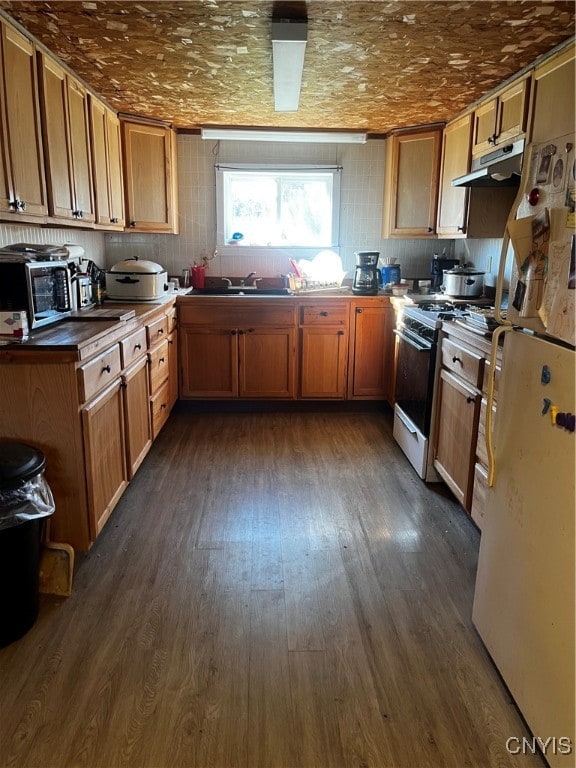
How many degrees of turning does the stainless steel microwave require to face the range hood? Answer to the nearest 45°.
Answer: approximately 45° to its left

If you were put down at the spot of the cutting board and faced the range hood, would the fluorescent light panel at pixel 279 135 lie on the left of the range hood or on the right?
left

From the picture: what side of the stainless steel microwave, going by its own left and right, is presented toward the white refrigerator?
front

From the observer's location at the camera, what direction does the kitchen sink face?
facing the viewer

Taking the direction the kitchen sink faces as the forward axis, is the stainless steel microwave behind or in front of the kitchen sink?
in front

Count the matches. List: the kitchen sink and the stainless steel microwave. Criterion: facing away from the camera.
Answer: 0

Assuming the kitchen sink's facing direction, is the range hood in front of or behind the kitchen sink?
in front

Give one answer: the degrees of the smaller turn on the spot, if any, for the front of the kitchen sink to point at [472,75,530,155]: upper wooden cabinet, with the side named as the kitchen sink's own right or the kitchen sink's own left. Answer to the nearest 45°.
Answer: approximately 45° to the kitchen sink's own left

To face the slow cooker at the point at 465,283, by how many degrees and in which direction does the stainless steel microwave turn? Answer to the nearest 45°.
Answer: approximately 45° to its left

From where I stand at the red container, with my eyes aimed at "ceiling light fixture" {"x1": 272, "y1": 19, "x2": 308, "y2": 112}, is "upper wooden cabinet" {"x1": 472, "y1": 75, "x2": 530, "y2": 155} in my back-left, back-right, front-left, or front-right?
front-left

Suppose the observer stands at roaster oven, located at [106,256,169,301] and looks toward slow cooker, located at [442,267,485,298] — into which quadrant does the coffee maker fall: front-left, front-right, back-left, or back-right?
front-left

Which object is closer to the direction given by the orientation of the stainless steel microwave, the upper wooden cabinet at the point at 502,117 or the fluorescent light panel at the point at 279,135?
the upper wooden cabinet

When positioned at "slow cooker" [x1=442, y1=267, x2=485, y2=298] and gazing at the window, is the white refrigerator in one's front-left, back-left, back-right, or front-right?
back-left

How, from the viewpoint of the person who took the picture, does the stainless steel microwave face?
facing the viewer and to the right of the viewer

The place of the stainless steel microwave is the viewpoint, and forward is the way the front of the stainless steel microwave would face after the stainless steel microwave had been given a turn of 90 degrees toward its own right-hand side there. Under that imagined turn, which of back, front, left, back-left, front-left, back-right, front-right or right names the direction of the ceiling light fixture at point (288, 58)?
back-left
